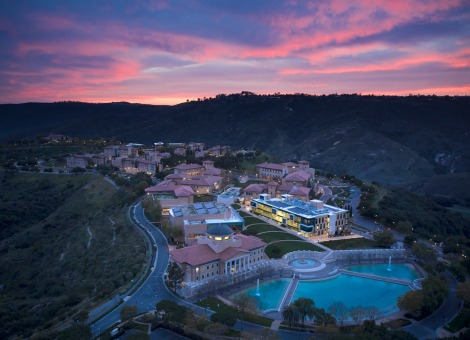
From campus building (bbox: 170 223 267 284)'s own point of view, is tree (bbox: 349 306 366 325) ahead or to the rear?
ahead

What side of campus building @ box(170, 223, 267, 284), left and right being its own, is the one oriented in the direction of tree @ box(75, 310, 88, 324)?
right

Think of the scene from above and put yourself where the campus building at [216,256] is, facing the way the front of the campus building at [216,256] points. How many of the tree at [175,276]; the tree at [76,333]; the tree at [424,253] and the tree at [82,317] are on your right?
3

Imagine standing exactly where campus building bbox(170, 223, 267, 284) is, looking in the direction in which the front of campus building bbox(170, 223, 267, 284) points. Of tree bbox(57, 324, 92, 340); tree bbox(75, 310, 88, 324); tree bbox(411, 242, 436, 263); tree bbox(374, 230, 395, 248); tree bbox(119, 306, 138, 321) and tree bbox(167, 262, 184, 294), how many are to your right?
4

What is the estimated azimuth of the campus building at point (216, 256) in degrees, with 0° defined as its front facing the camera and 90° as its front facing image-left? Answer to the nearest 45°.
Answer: approximately 315°

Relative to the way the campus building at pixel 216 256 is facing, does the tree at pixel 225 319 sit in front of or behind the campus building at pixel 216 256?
in front

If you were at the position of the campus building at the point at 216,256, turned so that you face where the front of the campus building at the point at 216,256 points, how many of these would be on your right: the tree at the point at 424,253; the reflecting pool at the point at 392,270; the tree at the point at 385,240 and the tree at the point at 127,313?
1

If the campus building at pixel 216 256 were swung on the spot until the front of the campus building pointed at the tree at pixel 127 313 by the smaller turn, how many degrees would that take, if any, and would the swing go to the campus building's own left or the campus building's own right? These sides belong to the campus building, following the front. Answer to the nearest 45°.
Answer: approximately 90° to the campus building's own right

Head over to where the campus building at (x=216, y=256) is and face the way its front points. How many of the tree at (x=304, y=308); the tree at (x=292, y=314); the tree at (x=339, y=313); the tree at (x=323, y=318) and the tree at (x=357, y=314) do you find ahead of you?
5

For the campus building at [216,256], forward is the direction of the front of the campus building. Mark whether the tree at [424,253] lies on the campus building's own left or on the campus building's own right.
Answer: on the campus building's own left

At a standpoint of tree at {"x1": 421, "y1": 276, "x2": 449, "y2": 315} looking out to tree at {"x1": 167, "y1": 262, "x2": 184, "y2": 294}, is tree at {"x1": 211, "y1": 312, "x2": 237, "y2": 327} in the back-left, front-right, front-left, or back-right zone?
front-left

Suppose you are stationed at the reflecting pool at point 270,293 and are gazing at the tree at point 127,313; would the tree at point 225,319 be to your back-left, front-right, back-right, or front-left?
front-left

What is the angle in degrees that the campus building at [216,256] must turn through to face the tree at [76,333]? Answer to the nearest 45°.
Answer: approximately 90° to its right

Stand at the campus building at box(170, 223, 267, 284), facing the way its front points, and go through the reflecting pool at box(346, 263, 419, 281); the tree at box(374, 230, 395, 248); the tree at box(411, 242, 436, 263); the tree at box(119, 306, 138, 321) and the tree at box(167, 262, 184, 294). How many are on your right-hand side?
2

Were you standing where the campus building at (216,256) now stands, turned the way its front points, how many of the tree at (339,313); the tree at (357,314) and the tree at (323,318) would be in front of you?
3

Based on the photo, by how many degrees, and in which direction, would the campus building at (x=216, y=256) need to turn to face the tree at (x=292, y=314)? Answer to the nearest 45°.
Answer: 0° — it already faces it

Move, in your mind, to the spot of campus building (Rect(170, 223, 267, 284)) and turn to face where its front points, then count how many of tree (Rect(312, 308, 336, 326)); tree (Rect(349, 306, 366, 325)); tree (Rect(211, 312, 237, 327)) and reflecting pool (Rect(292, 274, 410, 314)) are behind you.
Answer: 0

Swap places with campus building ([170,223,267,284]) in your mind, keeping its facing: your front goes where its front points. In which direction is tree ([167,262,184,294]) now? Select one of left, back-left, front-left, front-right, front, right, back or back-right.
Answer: right

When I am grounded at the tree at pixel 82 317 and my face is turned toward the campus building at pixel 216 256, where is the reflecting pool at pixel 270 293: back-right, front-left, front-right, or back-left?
front-right
